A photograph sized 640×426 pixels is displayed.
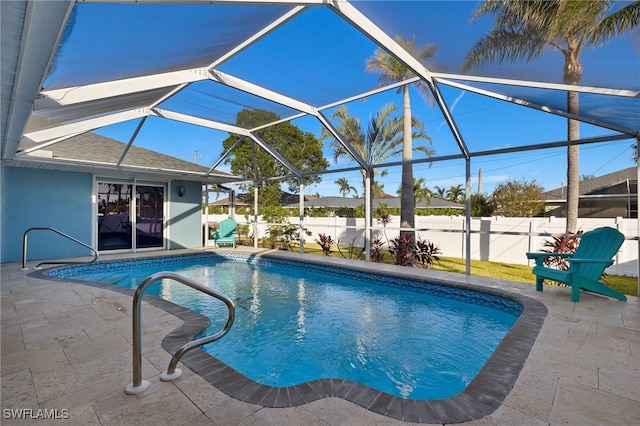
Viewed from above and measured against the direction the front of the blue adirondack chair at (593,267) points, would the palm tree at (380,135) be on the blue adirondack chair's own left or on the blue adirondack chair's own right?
on the blue adirondack chair's own right

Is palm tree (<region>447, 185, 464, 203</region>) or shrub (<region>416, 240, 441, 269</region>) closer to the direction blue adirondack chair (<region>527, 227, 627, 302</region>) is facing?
the shrub

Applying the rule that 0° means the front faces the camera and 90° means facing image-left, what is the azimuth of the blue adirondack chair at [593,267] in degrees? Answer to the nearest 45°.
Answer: approximately 45°

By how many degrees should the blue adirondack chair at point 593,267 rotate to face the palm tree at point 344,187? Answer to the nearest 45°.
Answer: approximately 90° to its right

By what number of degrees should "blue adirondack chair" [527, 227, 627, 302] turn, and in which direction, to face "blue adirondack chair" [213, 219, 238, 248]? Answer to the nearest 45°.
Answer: approximately 45° to its right

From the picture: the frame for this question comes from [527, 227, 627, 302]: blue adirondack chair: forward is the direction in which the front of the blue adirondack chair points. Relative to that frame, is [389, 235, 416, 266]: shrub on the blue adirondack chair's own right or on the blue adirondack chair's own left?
on the blue adirondack chair's own right

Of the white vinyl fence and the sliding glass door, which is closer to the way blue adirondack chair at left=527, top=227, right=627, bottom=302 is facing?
the sliding glass door

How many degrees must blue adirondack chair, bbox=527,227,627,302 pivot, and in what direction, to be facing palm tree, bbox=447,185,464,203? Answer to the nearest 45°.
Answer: approximately 135° to its right
